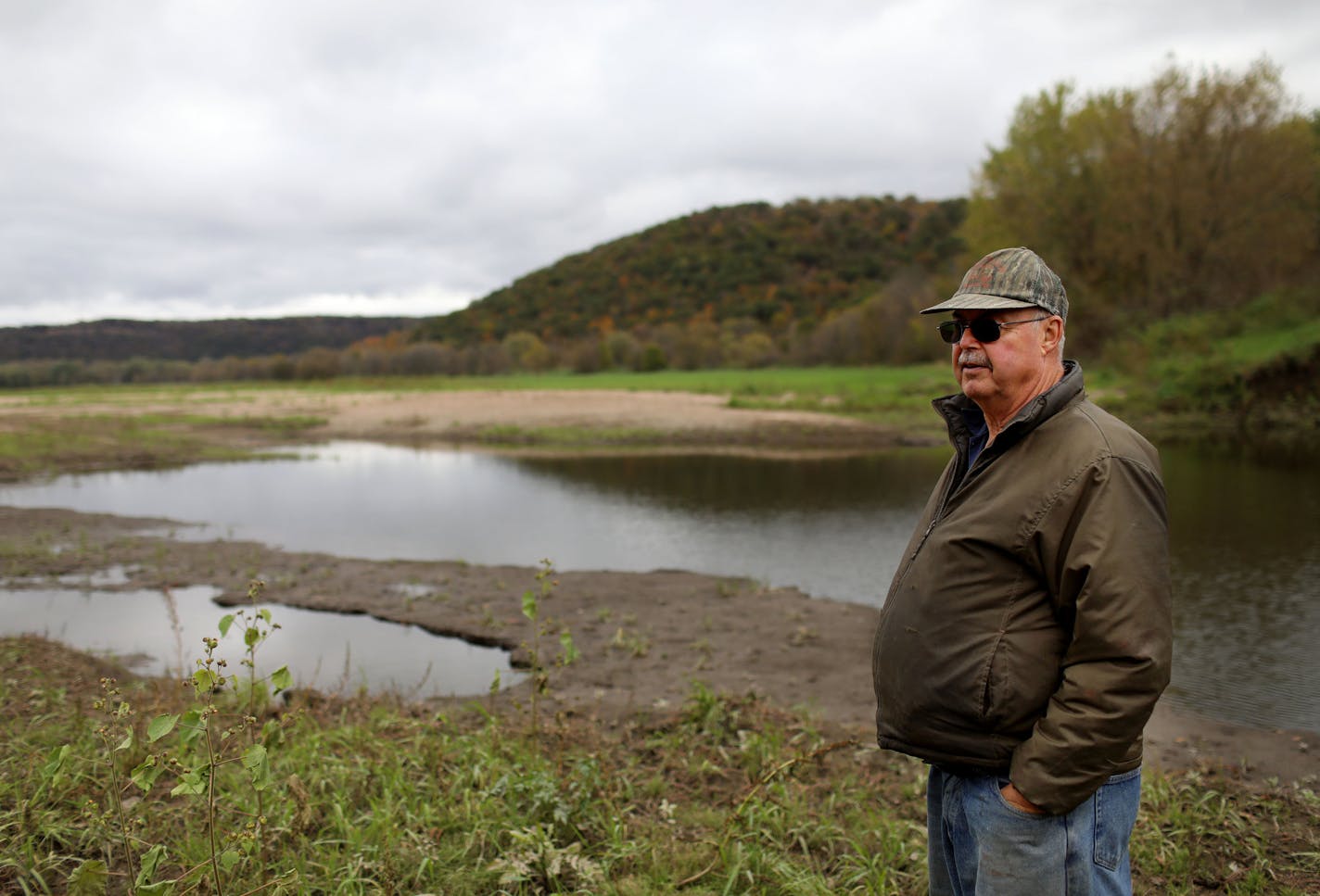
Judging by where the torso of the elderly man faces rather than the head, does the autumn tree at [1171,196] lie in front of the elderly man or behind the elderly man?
behind

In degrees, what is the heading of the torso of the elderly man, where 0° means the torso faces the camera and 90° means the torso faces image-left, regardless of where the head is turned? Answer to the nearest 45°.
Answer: approximately 45°
